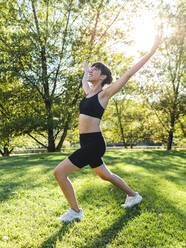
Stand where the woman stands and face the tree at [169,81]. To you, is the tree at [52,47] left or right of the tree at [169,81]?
left

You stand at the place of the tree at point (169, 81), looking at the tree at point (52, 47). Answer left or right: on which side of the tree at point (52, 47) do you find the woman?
left

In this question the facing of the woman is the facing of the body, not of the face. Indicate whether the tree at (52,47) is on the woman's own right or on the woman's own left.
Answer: on the woman's own right
